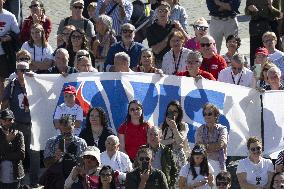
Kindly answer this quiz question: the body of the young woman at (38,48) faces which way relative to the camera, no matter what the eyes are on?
toward the camera

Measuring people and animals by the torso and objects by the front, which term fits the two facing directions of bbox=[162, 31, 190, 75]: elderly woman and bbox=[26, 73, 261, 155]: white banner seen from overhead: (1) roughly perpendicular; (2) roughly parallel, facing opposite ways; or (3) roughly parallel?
roughly parallel

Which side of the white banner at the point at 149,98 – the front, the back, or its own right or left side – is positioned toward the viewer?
front

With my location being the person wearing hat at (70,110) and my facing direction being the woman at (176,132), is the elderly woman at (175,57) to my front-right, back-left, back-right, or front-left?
front-left

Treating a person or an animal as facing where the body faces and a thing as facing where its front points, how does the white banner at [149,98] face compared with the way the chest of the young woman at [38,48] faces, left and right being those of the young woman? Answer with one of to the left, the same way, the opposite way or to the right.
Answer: the same way

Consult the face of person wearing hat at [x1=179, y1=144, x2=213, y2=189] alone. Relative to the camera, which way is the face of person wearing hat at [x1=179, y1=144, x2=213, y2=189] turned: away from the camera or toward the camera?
toward the camera

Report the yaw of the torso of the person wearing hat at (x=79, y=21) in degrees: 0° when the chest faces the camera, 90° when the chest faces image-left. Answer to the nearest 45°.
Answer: approximately 0°

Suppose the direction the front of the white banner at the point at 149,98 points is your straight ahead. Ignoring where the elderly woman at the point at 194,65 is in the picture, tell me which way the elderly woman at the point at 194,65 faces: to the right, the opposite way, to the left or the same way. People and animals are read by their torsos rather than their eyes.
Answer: the same way

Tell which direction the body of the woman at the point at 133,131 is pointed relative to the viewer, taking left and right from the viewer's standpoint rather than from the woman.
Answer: facing the viewer

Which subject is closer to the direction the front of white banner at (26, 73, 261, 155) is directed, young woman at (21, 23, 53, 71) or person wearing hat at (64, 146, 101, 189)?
the person wearing hat

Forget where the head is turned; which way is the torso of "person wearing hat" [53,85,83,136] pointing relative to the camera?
toward the camera

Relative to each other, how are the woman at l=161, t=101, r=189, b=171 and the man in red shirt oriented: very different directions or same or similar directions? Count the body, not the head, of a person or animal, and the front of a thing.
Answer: same or similar directions

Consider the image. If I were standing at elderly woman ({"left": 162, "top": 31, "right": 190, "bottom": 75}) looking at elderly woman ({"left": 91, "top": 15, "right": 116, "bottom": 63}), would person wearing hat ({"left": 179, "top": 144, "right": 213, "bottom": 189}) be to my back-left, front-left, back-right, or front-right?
back-left

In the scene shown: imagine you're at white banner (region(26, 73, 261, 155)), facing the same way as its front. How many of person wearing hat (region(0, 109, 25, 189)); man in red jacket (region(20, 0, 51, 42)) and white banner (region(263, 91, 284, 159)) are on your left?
1

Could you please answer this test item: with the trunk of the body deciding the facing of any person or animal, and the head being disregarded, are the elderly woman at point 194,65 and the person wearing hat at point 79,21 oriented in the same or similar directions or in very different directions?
same or similar directions
